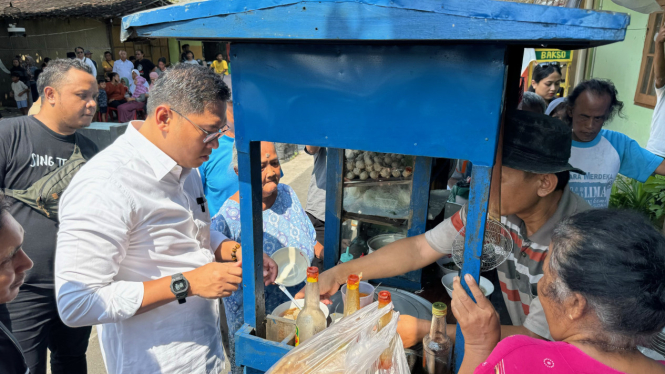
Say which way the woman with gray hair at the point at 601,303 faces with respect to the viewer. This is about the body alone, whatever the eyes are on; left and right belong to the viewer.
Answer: facing away from the viewer and to the left of the viewer

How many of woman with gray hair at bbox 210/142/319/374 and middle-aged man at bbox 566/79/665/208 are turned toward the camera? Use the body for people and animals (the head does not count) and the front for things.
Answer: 2

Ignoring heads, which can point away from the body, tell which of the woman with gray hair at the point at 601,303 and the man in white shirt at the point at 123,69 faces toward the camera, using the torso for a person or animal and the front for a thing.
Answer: the man in white shirt

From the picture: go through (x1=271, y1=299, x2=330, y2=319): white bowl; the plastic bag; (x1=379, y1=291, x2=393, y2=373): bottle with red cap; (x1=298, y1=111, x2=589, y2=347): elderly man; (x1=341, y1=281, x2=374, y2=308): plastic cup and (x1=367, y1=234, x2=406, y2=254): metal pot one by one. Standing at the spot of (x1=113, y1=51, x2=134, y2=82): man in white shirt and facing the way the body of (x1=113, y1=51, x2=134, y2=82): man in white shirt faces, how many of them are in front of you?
6

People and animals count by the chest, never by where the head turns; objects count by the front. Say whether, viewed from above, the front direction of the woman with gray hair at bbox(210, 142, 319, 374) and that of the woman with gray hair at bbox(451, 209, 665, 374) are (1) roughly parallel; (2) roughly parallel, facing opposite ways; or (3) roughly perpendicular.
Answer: roughly parallel, facing opposite ways

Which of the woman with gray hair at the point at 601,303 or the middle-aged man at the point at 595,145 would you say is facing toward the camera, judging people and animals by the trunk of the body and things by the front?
the middle-aged man

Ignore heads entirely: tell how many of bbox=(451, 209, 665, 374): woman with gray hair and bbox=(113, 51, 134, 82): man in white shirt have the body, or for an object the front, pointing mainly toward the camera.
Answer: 1

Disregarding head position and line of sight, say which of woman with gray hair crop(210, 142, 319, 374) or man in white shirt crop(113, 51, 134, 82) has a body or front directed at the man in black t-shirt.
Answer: the man in white shirt

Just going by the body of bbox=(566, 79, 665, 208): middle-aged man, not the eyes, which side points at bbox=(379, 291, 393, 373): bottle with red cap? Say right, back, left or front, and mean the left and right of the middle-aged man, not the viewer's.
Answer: front

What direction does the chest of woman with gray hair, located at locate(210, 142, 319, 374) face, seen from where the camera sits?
toward the camera

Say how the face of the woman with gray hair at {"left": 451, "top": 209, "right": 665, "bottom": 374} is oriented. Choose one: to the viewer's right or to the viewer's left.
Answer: to the viewer's left

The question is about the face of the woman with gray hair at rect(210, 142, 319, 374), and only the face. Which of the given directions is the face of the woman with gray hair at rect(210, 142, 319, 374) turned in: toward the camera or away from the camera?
toward the camera

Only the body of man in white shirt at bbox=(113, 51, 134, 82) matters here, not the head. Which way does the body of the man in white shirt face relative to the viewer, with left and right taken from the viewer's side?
facing the viewer

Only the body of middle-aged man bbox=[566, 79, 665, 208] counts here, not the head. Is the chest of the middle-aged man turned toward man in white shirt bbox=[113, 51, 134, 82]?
no

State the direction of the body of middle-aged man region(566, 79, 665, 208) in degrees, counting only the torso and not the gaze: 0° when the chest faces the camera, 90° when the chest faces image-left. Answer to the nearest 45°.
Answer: approximately 0°

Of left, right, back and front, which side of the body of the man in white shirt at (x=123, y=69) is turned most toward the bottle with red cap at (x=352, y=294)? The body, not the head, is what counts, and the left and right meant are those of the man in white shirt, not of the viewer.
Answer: front

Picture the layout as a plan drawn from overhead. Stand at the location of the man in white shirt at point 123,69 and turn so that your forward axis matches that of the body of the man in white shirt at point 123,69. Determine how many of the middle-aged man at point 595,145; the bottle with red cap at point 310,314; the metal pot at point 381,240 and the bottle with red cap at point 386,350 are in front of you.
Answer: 4

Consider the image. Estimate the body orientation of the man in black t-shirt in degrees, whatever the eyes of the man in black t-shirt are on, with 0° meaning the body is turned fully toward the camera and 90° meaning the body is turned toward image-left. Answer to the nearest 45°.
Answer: approximately 315°

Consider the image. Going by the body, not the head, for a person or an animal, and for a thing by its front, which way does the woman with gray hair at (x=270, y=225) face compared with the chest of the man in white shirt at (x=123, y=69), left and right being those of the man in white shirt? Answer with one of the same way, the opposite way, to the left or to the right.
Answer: the same way
